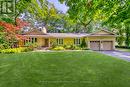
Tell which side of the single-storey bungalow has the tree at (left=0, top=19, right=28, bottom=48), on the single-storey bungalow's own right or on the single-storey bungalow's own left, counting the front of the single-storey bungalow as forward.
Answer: on the single-storey bungalow's own right

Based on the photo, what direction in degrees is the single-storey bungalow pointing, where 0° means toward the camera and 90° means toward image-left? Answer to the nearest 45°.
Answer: approximately 0°
